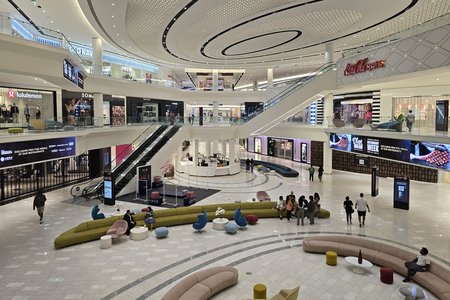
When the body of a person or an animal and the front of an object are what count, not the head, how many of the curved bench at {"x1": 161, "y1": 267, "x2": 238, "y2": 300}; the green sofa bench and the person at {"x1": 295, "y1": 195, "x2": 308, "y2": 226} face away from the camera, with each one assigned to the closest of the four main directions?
1

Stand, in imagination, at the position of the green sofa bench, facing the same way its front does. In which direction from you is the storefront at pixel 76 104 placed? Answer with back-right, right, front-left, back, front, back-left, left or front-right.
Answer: back-right

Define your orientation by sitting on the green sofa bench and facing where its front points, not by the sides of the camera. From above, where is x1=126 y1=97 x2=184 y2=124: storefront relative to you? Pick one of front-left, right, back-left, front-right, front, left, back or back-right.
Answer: back

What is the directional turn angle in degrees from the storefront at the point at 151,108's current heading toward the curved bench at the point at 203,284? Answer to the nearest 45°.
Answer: approximately 45° to its right

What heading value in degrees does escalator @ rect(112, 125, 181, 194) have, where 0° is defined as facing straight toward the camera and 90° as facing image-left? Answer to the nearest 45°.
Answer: approximately 45°
